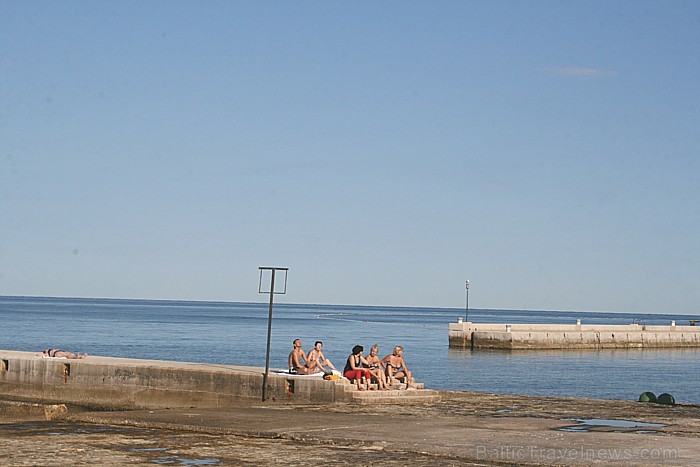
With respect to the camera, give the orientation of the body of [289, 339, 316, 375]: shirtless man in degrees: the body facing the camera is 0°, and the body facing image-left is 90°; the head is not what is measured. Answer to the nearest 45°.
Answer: approximately 315°

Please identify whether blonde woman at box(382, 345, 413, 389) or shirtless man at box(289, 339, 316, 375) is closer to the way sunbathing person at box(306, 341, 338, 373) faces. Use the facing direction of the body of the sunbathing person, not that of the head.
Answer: the blonde woman

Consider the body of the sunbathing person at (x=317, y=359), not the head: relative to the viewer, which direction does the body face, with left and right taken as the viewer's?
facing the viewer and to the right of the viewer

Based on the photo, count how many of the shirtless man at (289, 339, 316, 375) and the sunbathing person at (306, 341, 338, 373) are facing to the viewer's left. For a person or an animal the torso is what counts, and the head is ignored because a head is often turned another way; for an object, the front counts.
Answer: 0

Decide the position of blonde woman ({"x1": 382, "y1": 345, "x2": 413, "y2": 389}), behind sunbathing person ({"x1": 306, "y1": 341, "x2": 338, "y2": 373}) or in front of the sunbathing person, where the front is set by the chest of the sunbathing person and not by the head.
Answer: in front

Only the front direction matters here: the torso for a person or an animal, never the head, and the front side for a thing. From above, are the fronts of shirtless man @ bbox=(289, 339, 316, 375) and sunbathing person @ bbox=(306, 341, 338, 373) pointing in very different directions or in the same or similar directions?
same or similar directions
